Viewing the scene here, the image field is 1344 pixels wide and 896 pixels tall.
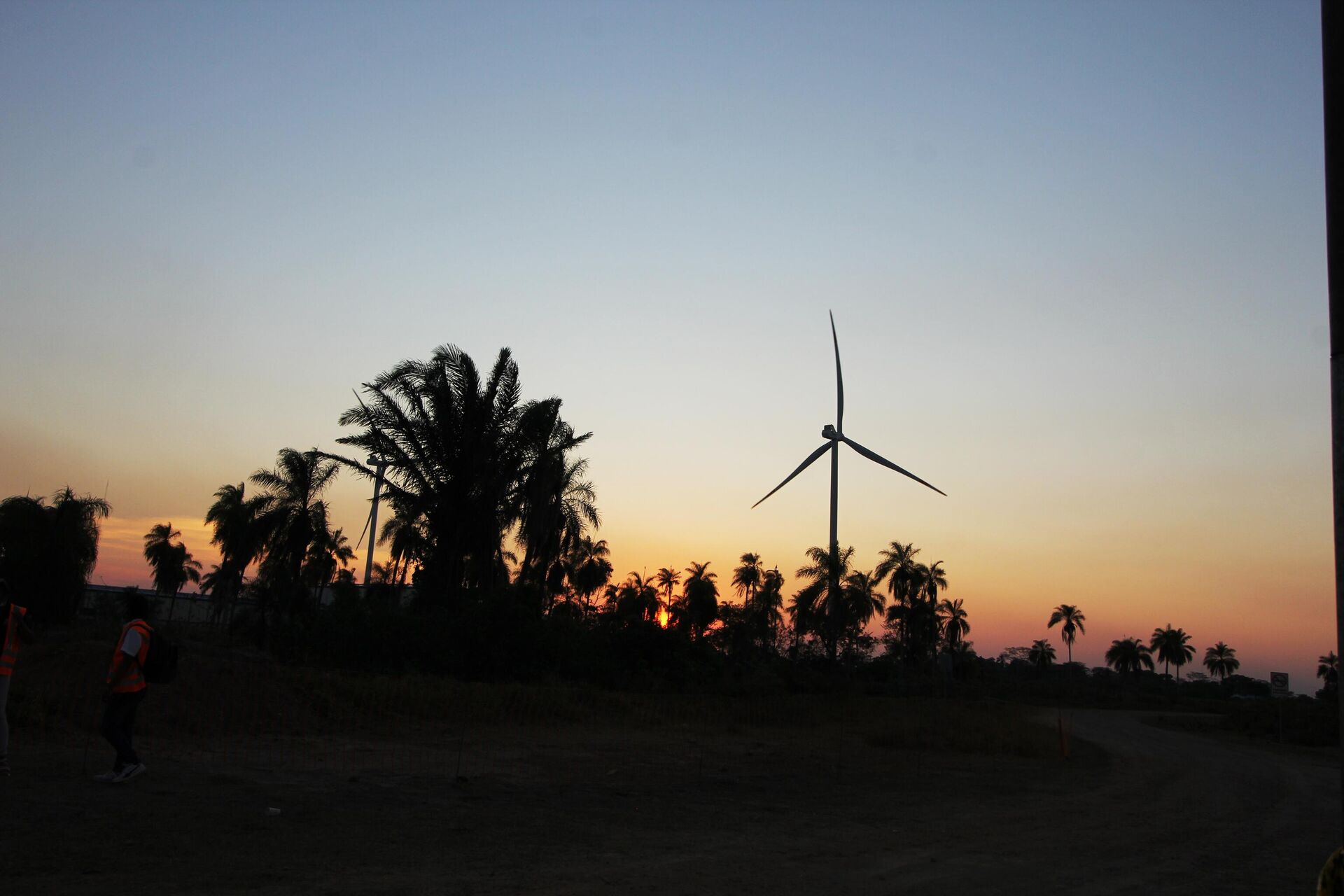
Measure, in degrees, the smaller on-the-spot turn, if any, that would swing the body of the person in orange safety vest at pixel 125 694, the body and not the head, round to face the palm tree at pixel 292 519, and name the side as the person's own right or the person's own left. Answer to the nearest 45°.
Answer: approximately 90° to the person's own right

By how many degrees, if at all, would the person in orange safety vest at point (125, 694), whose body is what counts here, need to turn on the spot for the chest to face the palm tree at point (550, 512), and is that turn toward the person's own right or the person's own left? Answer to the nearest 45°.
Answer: approximately 135° to the person's own right

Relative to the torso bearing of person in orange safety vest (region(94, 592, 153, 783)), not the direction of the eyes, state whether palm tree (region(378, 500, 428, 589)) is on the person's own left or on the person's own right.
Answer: on the person's own right

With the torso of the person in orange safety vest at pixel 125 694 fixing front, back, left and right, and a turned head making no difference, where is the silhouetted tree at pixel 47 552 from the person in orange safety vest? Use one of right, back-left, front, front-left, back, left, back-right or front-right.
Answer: right

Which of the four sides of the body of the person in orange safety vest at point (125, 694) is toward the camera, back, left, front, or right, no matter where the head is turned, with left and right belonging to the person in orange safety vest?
left

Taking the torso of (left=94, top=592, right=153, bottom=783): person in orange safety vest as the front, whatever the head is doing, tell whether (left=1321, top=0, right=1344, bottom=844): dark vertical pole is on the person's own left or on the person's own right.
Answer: on the person's own left

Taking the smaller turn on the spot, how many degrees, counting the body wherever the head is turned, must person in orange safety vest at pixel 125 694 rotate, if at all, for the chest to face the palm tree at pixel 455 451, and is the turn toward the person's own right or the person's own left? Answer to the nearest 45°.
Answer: approximately 90° to the person's own right

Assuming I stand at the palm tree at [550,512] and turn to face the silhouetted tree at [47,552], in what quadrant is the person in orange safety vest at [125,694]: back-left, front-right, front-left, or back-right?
front-left

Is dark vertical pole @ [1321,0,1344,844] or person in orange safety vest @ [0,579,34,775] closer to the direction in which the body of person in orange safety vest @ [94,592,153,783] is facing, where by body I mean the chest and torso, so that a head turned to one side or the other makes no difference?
the person in orange safety vest

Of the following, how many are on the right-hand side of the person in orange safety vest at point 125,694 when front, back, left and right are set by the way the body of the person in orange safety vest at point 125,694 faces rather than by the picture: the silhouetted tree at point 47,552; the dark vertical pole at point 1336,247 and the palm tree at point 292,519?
2

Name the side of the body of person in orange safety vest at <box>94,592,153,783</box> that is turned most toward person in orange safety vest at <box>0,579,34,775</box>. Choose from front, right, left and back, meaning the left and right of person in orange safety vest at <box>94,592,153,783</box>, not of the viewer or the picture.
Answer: front
